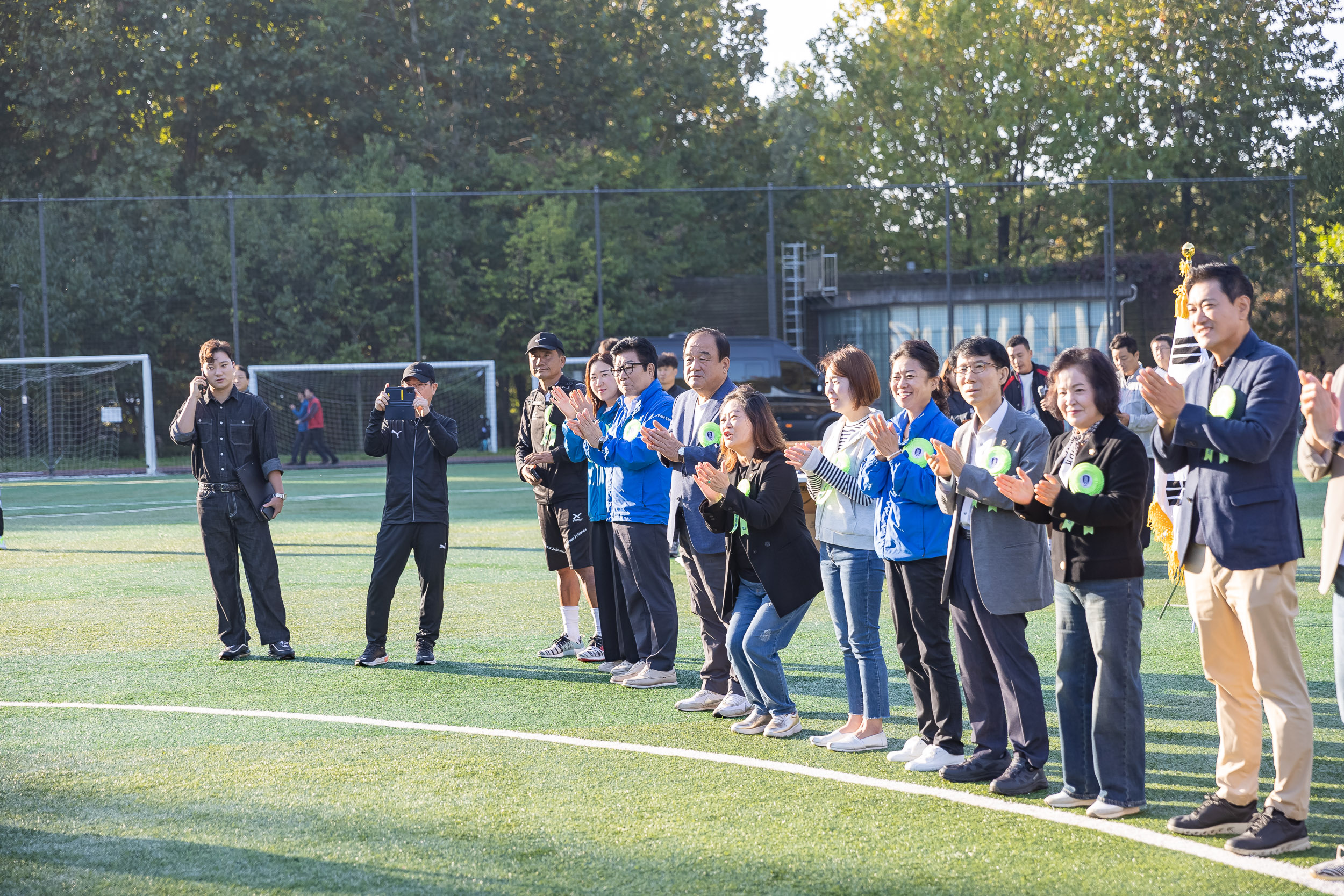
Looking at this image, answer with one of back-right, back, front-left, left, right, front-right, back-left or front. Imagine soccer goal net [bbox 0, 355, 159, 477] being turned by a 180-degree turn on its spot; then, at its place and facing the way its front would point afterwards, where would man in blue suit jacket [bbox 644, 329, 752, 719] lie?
back

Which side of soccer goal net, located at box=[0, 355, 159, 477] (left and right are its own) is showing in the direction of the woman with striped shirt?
front

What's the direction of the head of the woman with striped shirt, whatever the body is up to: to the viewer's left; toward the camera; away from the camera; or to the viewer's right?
to the viewer's left

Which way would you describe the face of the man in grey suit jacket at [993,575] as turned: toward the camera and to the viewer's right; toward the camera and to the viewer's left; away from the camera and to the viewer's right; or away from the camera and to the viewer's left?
toward the camera and to the viewer's left

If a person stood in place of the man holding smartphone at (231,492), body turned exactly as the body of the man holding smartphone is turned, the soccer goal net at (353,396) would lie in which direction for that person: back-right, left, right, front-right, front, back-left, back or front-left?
back

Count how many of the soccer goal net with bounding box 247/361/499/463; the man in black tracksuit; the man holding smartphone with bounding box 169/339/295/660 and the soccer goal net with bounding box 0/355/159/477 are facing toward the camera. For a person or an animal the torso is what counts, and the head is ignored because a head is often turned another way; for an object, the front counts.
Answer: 4

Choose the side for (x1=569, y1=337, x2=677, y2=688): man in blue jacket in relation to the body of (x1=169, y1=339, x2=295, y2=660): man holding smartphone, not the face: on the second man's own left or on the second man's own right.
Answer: on the second man's own left

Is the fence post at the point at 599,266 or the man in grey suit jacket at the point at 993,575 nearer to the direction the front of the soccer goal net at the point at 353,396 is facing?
the man in grey suit jacket

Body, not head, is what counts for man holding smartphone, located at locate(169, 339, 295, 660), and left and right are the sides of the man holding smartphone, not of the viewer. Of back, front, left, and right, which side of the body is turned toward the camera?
front

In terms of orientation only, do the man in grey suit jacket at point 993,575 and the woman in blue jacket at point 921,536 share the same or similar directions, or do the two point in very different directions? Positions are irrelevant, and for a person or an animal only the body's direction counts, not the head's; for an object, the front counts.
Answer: same or similar directions

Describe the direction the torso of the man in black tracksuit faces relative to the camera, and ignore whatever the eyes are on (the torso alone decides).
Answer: toward the camera

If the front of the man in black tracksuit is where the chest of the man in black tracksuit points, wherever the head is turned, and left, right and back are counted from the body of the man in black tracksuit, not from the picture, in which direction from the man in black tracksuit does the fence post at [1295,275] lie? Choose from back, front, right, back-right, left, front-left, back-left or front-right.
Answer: back-left

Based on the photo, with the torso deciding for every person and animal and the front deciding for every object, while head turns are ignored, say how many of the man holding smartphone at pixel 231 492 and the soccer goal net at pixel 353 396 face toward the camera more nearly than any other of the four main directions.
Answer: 2
